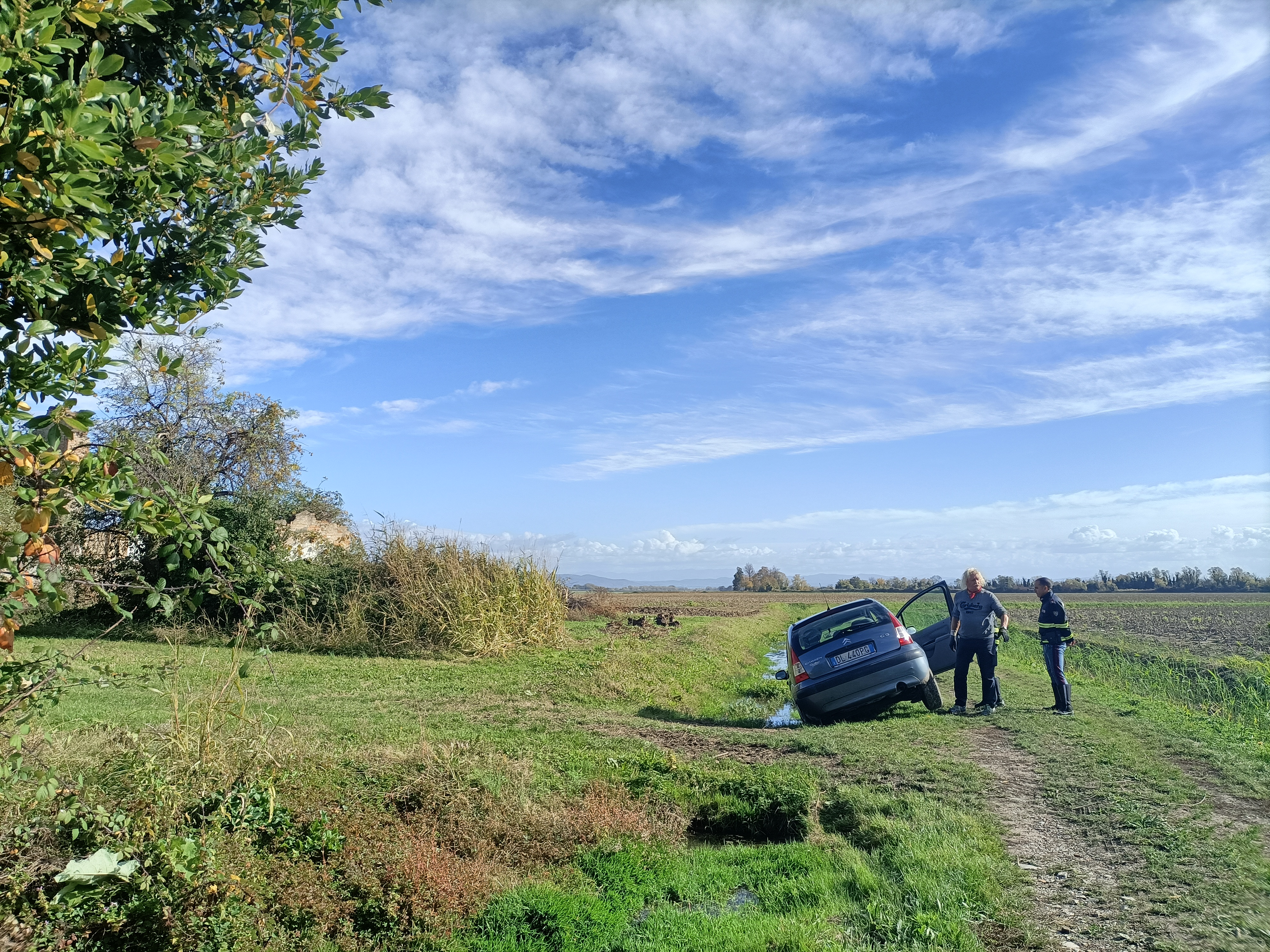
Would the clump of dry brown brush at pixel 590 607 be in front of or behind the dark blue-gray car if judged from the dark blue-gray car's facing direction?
in front

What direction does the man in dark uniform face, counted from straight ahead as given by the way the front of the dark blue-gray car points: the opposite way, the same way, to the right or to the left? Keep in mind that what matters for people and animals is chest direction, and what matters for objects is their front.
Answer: to the left

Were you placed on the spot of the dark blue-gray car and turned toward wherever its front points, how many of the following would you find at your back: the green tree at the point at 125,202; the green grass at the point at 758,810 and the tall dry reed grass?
2

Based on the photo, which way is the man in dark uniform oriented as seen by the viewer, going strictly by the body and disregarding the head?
to the viewer's left

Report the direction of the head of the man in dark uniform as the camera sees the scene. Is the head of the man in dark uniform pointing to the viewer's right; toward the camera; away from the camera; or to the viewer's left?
to the viewer's left

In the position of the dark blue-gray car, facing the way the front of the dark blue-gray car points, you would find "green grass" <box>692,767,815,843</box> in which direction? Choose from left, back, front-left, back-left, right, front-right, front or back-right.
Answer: back

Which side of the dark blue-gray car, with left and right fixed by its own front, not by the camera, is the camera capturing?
back

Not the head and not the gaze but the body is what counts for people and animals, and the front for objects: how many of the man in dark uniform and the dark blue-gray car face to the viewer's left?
1

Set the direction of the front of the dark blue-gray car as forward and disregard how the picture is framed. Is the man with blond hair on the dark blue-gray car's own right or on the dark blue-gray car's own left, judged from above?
on the dark blue-gray car's own right

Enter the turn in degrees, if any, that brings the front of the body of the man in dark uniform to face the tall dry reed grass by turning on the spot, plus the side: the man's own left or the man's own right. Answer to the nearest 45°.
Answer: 0° — they already face it

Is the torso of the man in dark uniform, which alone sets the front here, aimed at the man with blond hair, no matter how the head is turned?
yes
